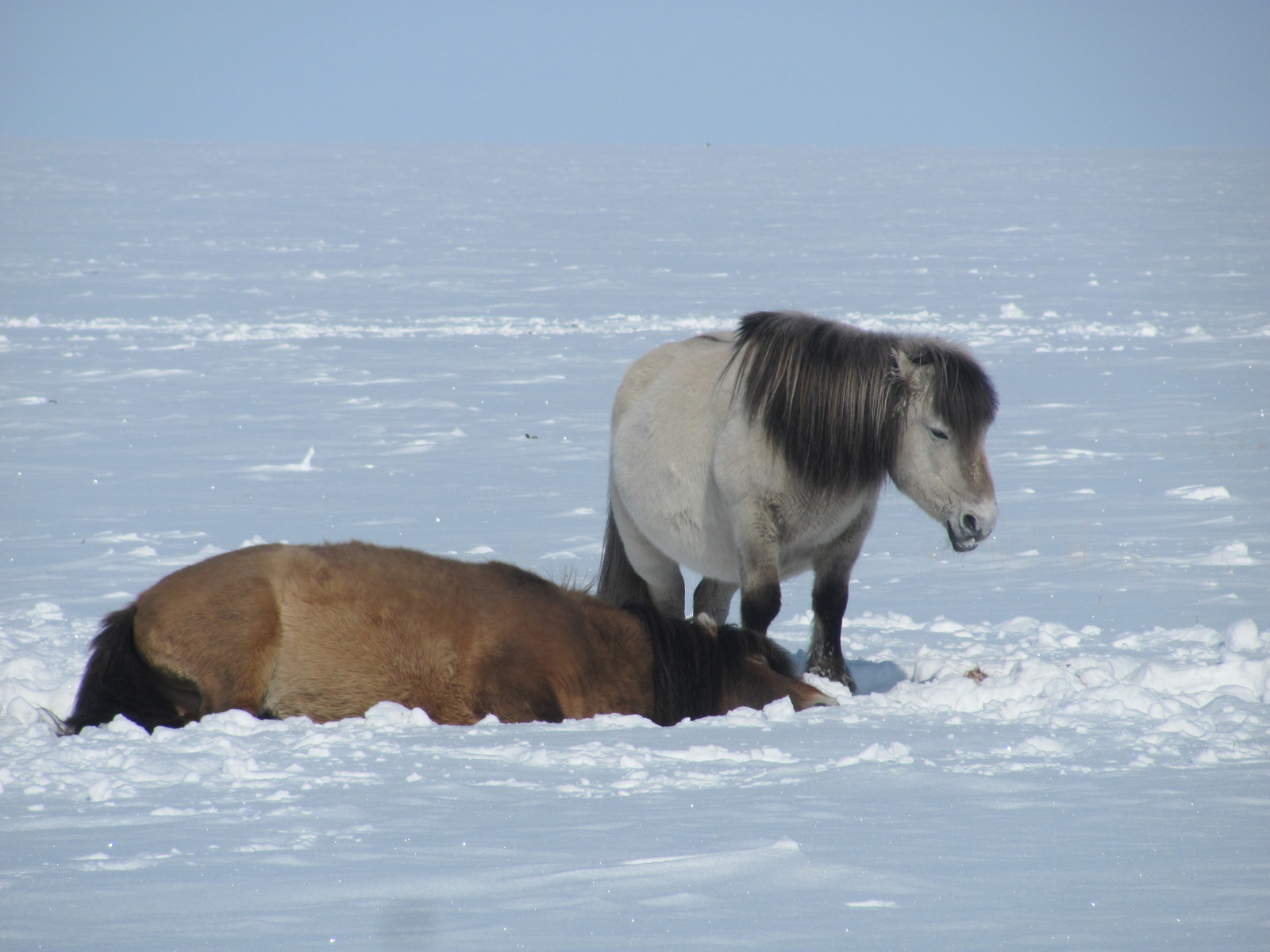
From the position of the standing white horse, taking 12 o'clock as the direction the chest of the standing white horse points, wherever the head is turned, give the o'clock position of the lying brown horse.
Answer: The lying brown horse is roughly at 3 o'clock from the standing white horse.

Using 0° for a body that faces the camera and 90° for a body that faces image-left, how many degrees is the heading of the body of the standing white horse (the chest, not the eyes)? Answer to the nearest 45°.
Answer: approximately 315°
